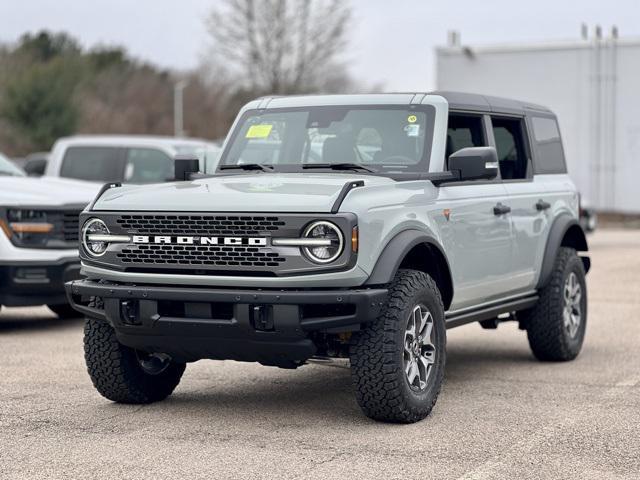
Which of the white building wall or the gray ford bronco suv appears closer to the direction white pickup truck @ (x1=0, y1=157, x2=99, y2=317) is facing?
the gray ford bronco suv

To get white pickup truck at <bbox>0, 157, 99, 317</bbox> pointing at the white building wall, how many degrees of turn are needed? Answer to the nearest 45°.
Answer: approximately 90° to its left

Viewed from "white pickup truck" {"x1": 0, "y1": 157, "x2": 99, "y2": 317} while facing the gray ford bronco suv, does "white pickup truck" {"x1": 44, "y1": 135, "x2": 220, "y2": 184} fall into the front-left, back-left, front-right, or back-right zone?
back-left

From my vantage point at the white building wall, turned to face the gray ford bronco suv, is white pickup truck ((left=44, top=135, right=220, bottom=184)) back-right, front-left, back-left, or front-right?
front-right

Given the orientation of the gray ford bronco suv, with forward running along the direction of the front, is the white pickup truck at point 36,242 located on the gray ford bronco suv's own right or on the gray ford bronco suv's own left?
on the gray ford bronco suv's own right

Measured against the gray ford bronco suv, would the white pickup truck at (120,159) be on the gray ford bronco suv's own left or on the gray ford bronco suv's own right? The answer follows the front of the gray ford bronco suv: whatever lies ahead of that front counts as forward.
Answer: on the gray ford bronco suv's own right

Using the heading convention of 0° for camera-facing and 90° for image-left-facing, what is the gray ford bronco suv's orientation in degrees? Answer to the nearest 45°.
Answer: approximately 45°

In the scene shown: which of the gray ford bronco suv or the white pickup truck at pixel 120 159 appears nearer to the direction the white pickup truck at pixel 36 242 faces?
the gray ford bronco suv

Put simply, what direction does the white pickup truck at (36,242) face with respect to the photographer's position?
facing the viewer and to the right of the viewer

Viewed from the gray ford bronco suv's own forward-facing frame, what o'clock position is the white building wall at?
The white building wall is roughly at 5 o'clock from the gray ford bronco suv.

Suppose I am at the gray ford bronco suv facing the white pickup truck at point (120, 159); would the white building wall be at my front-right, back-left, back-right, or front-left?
front-right

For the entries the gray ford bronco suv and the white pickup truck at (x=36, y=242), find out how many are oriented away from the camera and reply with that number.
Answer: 0
